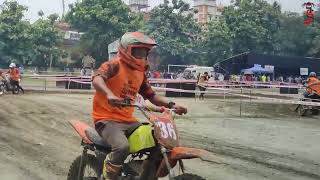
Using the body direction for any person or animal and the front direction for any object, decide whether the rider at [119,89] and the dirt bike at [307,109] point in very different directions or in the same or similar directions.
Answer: very different directions

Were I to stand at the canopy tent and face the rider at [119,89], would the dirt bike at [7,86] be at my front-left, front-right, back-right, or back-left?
front-right

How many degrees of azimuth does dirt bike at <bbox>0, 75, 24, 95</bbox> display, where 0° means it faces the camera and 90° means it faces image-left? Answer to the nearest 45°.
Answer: approximately 90°

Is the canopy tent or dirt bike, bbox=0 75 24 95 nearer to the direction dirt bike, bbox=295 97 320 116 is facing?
the dirt bike

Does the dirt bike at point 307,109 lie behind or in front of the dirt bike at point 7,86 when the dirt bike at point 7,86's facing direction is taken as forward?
behind

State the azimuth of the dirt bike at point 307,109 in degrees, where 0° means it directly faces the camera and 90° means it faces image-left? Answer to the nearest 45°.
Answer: approximately 90°

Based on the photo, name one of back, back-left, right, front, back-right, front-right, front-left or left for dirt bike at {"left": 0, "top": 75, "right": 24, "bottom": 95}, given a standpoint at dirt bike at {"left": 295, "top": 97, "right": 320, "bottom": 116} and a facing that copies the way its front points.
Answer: front

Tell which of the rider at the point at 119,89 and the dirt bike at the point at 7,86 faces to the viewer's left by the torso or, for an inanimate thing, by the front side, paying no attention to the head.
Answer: the dirt bike

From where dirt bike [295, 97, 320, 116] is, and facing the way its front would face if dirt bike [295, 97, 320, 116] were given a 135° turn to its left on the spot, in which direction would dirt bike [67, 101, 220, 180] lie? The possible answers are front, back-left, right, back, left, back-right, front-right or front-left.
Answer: front-right

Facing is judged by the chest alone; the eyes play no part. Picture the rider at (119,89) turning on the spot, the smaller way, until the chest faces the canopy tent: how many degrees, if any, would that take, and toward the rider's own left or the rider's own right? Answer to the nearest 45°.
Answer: approximately 135° to the rider's own left

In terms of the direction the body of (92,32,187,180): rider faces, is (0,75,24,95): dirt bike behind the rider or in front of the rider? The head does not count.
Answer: behind
